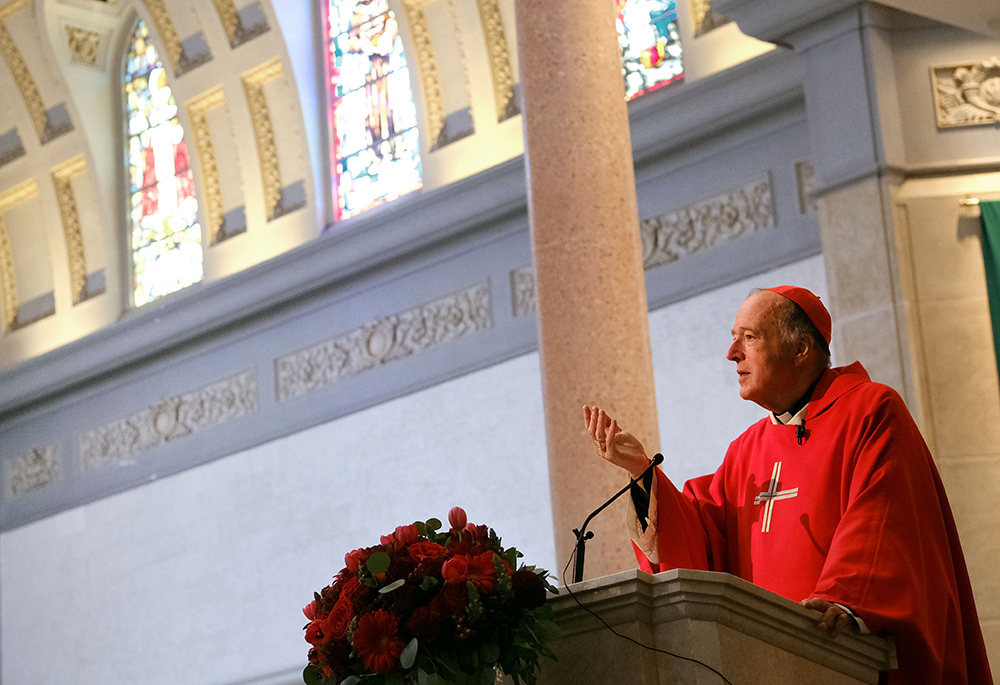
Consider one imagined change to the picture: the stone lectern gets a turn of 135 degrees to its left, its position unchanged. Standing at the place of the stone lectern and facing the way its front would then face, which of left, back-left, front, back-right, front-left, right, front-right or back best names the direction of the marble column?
left

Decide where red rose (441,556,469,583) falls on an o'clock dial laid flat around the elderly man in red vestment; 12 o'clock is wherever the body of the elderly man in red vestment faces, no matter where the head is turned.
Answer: The red rose is roughly at 12 o'clock from the elderly man in red vestment.

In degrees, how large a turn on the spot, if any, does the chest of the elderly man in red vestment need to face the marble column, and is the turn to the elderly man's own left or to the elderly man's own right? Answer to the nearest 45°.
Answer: approximately 90° to the elderly man's own right

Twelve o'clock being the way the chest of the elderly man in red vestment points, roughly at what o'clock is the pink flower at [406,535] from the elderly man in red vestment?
The pink flower is roughly at 12 o'clock from the elderly man in red vestment.

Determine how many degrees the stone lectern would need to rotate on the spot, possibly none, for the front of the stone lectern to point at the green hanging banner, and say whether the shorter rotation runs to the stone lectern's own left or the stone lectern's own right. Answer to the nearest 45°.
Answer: approximately 135° to the stone lectern's own right

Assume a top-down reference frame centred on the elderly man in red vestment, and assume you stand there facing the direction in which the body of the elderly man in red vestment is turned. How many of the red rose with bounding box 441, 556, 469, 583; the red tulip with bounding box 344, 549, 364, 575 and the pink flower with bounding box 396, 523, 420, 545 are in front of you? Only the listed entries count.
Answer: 3

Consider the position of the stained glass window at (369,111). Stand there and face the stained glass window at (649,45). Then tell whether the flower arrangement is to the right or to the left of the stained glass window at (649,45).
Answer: right

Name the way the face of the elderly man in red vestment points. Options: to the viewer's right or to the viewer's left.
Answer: to the viewer's left

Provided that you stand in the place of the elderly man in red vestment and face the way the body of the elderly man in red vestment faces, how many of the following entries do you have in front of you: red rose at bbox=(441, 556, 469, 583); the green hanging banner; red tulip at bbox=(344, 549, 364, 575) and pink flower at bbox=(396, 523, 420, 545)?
3

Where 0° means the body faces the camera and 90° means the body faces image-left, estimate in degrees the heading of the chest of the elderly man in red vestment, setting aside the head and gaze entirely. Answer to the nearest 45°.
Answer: approximately 45°

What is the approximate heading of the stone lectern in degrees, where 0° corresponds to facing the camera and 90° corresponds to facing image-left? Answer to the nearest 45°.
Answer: approximately 45°

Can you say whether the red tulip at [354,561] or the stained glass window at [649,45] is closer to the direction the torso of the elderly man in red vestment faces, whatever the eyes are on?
the red tulip
